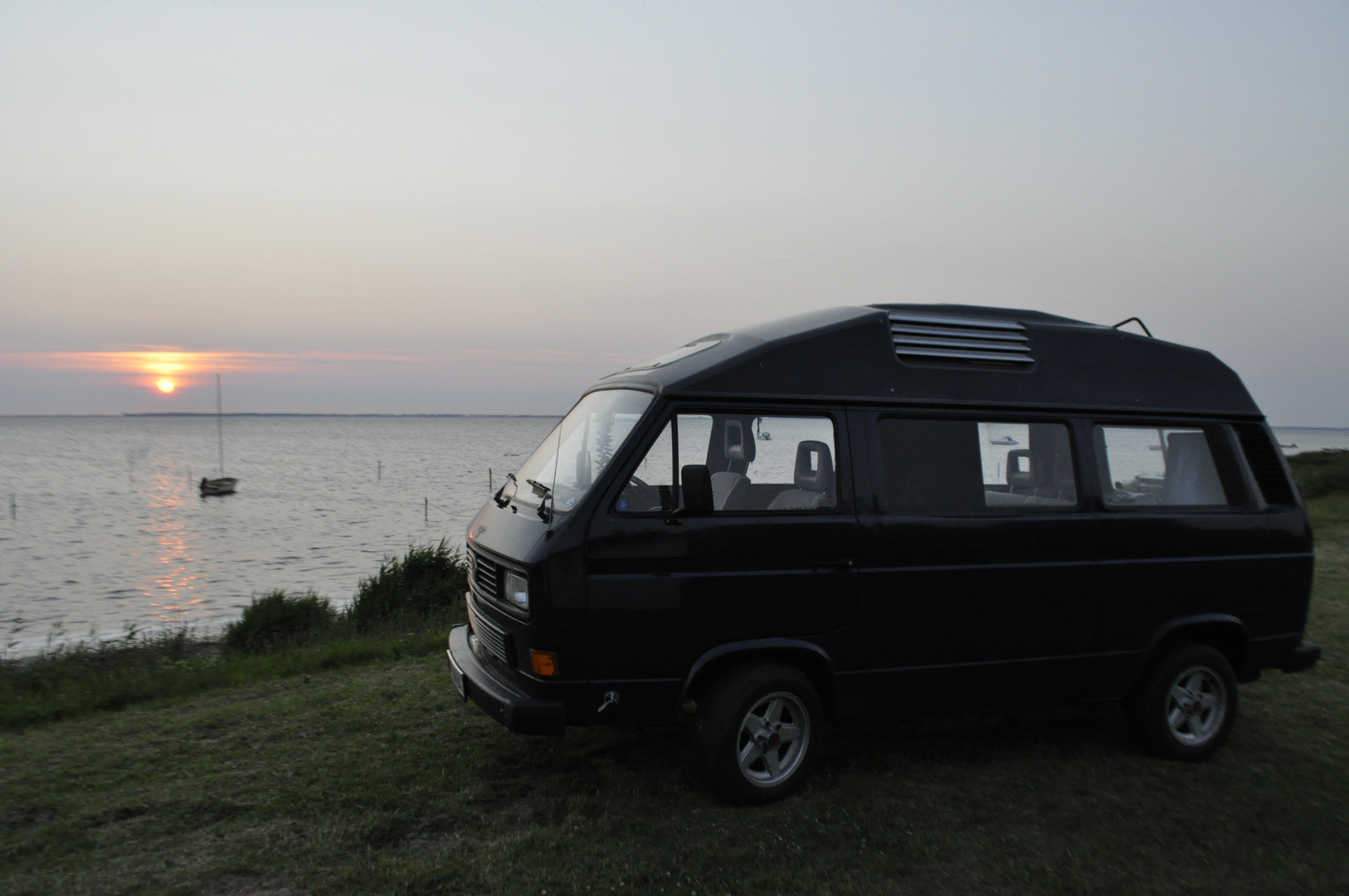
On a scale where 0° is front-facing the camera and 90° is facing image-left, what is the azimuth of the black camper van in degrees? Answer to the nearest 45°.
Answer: approximately 45°
